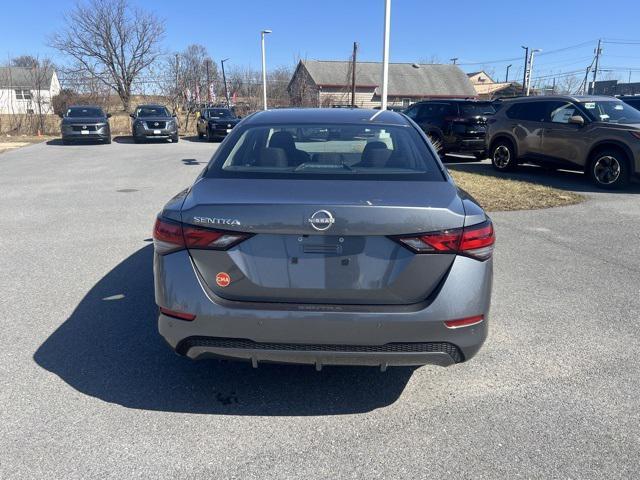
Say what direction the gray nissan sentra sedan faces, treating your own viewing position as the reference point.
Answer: facing away from the viewer

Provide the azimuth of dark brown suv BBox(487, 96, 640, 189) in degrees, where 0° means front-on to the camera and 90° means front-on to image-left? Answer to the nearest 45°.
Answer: approximately 315°

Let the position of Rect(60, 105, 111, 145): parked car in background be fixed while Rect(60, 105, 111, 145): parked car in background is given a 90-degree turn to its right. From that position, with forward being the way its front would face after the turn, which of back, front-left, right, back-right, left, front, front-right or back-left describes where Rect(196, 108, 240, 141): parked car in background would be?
back

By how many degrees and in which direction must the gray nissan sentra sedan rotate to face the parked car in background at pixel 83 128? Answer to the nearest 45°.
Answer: approximately 45° to its left

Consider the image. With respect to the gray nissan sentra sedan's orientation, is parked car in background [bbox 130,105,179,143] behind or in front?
in front

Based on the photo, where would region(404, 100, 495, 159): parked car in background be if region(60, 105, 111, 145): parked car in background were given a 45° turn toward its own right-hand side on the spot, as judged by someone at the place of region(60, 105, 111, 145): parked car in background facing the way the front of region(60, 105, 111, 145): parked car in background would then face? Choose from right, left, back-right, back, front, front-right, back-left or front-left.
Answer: left

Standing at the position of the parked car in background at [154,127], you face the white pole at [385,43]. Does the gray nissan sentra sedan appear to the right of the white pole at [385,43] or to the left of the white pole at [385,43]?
right

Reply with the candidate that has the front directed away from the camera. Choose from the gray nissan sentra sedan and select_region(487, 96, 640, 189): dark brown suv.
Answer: the gray nissan sentra sedan

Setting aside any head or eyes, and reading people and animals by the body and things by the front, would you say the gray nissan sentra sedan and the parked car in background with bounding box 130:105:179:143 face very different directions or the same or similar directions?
very different directions

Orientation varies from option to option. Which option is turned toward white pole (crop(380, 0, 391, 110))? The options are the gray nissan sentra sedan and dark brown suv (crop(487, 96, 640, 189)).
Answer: the gray nissan sentra sedan

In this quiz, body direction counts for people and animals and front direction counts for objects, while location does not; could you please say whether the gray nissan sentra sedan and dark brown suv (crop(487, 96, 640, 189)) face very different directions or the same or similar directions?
very different directions

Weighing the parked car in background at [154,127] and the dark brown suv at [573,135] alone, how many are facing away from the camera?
0

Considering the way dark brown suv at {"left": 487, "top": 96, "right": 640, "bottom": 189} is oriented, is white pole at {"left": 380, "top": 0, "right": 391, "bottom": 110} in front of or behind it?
behind

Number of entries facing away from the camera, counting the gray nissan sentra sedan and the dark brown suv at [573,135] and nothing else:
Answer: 1

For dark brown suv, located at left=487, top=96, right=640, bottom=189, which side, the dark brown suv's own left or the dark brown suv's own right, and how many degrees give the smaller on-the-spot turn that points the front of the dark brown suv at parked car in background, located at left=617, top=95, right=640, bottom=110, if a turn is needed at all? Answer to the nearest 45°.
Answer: approximately 135° to the dark brown suv's own left
